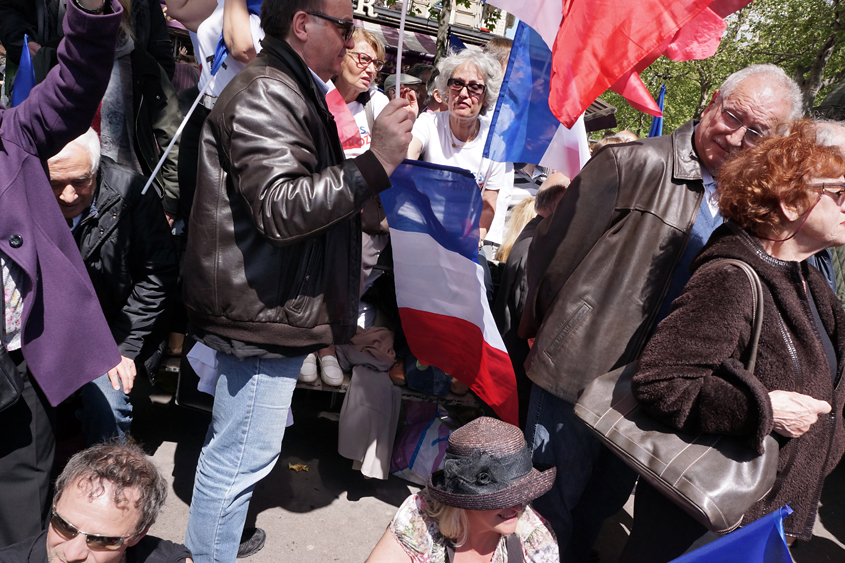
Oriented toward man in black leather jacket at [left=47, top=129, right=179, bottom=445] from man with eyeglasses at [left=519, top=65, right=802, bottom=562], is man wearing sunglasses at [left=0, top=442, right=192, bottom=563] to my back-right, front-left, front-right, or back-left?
front-left

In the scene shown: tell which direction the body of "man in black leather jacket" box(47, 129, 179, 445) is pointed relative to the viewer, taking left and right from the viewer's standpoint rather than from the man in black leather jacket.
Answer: facing the viewer and to the left of the viewer

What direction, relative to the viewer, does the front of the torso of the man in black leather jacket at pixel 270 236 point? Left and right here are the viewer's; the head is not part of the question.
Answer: facing to the right of the viewer

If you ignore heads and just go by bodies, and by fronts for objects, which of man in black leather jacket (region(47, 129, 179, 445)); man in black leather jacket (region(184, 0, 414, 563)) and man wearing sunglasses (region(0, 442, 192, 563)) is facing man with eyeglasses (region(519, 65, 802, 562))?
man in black leather jacket (region(184, 0, 414, 563))

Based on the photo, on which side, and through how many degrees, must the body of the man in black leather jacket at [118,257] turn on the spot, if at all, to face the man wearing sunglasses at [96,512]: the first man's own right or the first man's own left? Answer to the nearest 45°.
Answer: approximately 45° to the first man's own left

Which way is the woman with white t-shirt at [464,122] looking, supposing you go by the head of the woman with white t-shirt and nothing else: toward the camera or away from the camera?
toward the camera

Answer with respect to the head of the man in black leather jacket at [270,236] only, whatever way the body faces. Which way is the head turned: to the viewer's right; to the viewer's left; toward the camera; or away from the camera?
to the viewer's right

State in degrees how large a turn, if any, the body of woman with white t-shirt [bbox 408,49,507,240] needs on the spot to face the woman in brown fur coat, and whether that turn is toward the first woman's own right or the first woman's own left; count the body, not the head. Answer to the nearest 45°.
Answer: approximately 45° to the first woman's own left

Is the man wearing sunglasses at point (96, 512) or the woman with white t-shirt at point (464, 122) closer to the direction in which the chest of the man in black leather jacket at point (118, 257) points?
the man wearing sunglasses

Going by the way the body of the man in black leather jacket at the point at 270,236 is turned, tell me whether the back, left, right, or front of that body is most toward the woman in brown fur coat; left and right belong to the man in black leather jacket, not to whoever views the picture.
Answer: front

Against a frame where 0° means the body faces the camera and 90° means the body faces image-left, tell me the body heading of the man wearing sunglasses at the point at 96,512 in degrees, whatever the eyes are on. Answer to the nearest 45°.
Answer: approximately 45°

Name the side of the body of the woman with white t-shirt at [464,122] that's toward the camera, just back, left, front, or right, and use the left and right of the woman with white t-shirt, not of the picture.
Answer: front

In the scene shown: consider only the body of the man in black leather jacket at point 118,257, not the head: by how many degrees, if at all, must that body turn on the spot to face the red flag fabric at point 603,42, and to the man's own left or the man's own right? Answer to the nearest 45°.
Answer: approximately 90° to the man's own left

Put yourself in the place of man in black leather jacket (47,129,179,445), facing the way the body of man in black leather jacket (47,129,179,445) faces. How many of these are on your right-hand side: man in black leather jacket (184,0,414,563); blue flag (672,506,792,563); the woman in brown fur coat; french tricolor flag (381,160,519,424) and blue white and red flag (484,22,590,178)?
0

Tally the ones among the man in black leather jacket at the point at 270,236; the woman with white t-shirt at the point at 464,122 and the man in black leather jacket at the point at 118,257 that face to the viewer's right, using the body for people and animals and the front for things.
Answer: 1
